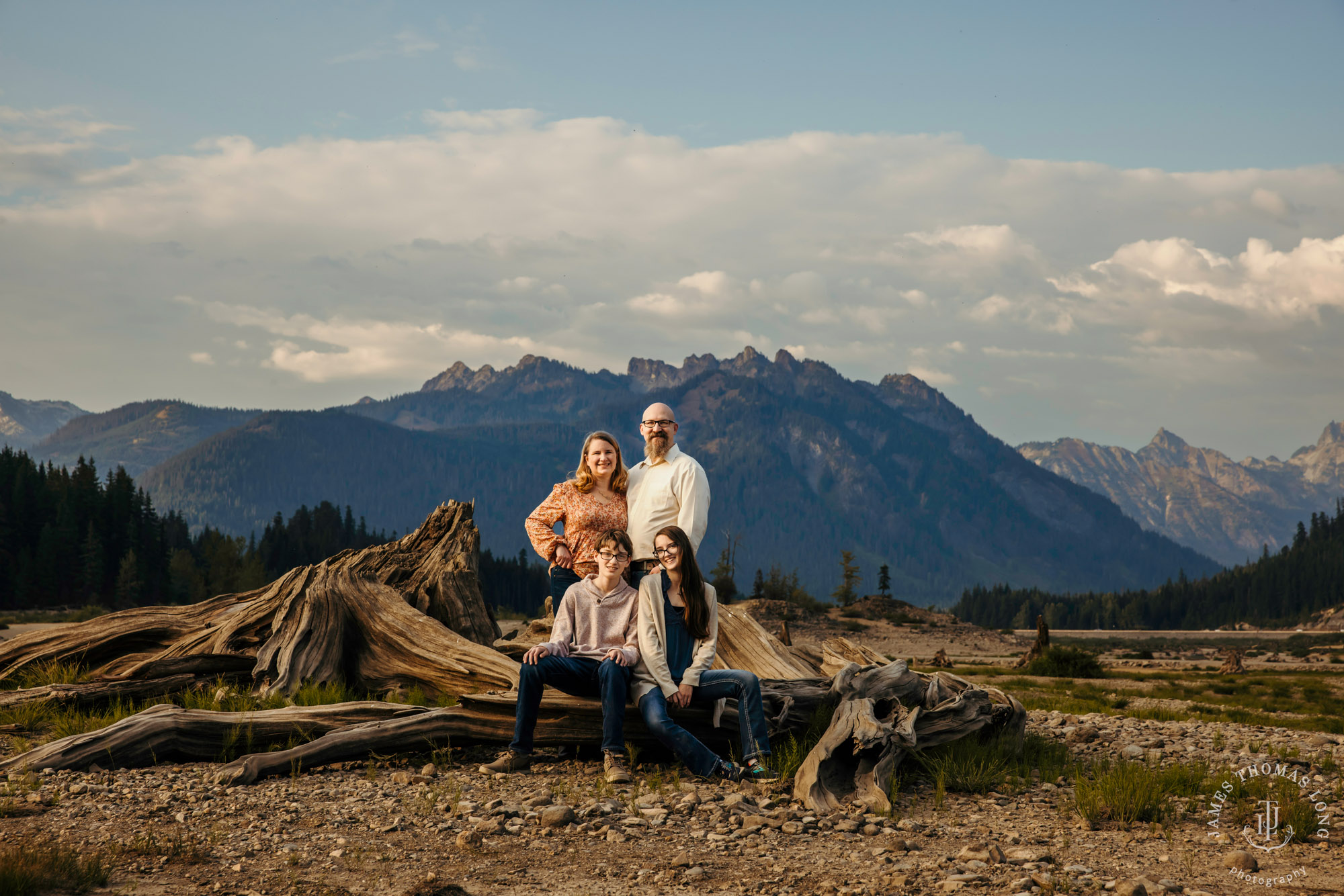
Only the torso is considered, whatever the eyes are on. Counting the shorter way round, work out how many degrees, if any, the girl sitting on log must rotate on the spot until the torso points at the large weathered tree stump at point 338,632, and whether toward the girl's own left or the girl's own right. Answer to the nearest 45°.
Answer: approximately 135° to the girl's own right

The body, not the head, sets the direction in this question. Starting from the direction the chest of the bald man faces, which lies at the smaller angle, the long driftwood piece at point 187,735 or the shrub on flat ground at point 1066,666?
the long driftwood piece

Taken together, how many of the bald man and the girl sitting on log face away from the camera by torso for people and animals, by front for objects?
0

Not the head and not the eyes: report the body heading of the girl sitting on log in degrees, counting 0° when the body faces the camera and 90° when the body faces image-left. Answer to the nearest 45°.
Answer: approximately 0°
